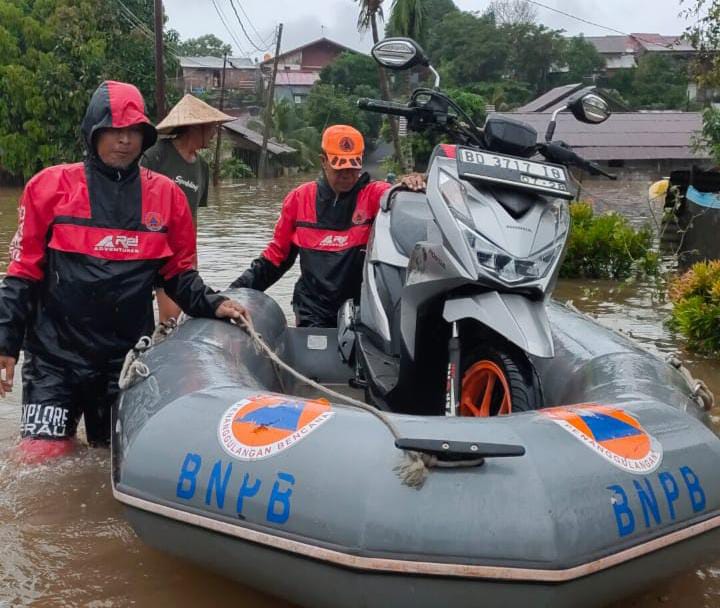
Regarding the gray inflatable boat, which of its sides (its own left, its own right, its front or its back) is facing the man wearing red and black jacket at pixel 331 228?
back

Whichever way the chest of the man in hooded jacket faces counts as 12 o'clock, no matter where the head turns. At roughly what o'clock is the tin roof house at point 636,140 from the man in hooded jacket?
The tin roof house is roughly at 7 o'clock from the man in hooded jacket.

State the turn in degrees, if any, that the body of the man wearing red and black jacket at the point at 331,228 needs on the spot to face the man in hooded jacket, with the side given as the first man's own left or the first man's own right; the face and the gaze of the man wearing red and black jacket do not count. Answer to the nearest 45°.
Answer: approximately 45° to the first man's own right

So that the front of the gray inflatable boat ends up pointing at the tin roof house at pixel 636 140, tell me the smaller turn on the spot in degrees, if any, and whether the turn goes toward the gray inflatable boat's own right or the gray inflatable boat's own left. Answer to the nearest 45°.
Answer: approximately 180°

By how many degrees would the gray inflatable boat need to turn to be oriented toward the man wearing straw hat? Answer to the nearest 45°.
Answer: approximately 135° to its right

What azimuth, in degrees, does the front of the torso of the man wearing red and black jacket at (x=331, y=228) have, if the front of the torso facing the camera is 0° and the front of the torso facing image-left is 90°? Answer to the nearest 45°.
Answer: approximately 0°

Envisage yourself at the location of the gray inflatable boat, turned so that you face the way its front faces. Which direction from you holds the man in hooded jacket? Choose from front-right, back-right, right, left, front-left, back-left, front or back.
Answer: back-right
